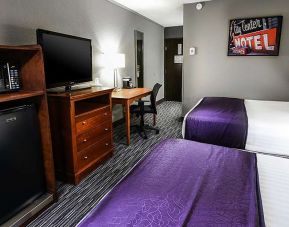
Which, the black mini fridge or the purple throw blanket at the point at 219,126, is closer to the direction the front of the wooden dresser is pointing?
the purple throw blanket

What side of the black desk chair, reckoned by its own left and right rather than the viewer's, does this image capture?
left

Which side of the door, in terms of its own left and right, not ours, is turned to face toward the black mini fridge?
front

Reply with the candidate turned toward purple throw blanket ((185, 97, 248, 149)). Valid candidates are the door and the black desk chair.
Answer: the door

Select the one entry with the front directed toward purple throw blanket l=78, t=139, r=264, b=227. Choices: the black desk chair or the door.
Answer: the door

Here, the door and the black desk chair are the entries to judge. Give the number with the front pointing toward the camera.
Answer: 1

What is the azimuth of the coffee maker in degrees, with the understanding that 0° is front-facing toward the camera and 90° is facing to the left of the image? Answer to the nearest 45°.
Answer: approximately 315°

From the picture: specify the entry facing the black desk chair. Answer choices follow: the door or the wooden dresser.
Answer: the door

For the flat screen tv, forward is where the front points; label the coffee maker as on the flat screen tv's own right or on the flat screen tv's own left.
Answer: on the flat screen tv's own left
